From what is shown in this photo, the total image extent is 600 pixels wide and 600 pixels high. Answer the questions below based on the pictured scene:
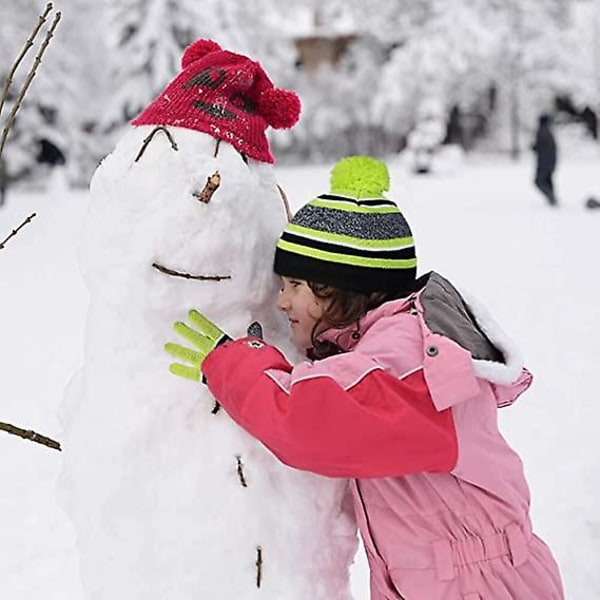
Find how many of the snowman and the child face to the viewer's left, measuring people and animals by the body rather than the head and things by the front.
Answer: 1

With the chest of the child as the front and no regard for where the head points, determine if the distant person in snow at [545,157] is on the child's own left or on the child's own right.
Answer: on the child's own right

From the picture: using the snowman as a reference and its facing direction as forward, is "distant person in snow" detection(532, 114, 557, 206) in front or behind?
behind

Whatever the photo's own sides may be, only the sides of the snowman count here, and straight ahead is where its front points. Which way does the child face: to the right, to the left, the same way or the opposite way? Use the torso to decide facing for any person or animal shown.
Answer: to the right

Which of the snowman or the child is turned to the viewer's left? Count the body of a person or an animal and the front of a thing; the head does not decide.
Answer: the child

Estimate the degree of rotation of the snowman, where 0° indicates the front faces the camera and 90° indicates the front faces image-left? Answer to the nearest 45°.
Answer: approximately 0°

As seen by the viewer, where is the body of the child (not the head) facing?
to the viewer's left

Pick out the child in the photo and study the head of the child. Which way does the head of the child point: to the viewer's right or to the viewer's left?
to the viewer's left
